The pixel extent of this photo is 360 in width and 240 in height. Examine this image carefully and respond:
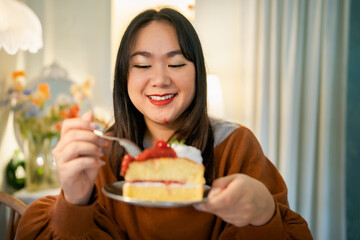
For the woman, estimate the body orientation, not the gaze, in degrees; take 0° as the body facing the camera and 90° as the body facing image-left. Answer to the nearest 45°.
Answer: approximately 0°

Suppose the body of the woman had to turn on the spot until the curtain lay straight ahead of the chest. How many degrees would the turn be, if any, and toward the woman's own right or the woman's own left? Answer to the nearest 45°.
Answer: approximately 135° to the woman's own left

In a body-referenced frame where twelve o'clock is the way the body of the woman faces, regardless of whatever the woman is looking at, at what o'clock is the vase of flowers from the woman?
The vase of flowers is roughly at 5 o'clock from the woman.
